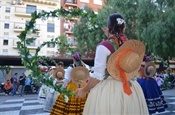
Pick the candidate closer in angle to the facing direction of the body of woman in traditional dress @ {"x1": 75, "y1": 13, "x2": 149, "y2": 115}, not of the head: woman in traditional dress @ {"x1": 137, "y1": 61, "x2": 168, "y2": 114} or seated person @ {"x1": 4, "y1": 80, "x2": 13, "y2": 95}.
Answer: the seated person

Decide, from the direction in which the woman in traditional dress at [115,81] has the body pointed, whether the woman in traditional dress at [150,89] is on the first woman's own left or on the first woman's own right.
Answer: on the first woman's own right

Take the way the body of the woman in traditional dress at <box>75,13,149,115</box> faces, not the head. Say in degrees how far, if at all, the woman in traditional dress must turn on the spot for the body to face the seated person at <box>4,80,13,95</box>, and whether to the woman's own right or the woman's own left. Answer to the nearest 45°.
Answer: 0° — they already face them

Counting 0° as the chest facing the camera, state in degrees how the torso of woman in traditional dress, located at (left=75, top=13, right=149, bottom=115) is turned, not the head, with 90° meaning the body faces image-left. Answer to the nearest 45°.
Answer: approximately 135°
